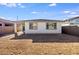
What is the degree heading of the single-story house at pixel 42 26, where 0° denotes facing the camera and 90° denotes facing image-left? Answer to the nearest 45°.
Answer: approximately 0°

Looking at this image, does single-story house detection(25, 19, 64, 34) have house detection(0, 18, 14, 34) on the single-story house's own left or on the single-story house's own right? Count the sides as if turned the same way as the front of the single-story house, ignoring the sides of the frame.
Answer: on the single-story house's own right
